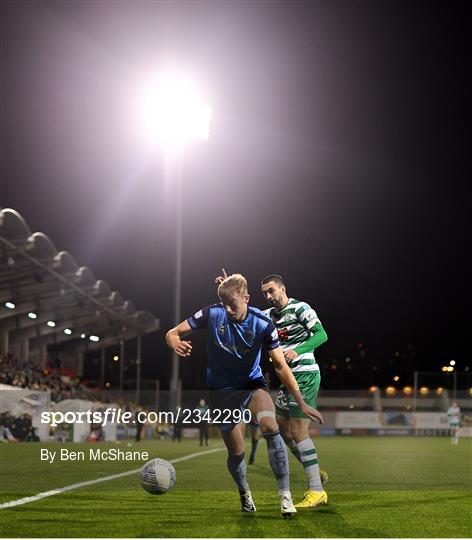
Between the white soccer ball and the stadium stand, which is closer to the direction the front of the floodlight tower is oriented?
the white soccer ball

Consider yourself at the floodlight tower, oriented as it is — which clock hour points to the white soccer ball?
The white soccer ball is roughly at 12 o'clock from the floodlight tower.

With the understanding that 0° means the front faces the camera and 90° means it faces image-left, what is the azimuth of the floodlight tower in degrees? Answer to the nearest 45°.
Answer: approximately 0°
